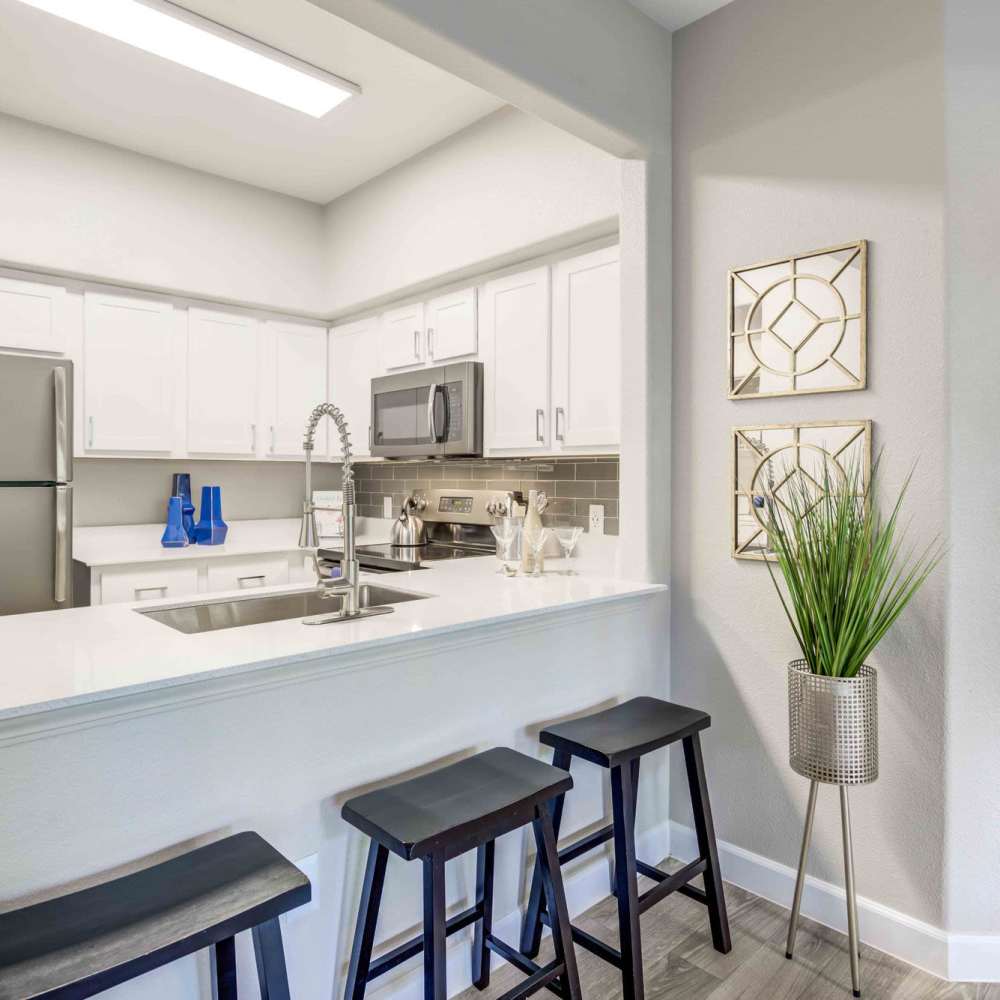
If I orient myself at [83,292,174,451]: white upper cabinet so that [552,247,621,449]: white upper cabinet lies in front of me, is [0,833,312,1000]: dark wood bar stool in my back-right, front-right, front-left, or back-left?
front-right

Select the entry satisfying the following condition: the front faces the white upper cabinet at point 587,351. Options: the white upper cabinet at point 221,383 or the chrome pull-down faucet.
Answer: the white upper cabinet at point 221,383

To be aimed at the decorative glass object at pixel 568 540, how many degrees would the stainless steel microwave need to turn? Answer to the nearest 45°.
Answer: approximately 90° to its left

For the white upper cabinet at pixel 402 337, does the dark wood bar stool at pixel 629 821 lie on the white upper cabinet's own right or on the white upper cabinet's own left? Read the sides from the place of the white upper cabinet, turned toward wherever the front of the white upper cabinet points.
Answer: on the white upper cabinet's own left

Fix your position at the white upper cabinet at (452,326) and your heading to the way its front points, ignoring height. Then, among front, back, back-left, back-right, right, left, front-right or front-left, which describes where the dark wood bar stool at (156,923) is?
front-left

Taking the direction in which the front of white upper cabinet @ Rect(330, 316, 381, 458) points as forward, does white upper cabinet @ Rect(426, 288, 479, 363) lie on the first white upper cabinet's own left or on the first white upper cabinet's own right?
on the first white upper cabinet's own left

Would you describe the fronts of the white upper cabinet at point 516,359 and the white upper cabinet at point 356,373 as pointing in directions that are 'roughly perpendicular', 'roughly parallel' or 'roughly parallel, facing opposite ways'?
roughly parallel

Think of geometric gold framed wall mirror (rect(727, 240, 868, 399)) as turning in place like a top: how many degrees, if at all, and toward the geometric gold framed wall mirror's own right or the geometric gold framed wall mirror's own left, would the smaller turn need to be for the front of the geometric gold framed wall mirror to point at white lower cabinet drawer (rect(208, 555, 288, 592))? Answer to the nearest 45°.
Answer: approximately 45° to the geometric gold framed wall mirror's own right

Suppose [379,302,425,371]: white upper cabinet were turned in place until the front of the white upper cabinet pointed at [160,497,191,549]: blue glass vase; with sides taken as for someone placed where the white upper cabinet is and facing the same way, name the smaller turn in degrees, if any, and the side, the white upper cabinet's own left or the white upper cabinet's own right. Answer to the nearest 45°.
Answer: approximately 45° to the white upper cabinet's own right

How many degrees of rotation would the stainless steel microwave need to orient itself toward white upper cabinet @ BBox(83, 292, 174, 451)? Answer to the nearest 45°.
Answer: approximately 45° to its right

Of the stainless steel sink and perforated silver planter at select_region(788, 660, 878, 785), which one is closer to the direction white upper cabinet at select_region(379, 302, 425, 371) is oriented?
the stainless steel sink

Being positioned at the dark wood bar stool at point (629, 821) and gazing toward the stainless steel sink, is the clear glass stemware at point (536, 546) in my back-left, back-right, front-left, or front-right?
front-right

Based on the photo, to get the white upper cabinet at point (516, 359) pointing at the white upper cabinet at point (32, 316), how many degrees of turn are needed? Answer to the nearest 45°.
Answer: approximately 45° to its right

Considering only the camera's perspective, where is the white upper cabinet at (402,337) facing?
facing the viewer and to the left of the viewer

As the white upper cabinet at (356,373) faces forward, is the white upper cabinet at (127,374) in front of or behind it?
in front

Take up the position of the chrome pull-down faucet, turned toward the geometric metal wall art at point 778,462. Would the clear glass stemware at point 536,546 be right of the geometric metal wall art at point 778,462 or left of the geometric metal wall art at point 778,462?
left

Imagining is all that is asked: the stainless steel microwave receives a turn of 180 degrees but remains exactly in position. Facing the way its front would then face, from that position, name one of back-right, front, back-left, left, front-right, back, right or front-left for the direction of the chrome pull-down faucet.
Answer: back-right
